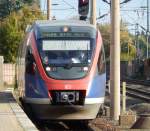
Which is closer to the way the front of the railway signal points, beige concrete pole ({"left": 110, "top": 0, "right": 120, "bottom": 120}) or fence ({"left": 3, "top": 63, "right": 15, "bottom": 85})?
the beige concrete pole

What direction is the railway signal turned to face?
toward the camera

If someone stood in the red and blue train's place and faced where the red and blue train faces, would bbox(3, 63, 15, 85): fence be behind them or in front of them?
behind

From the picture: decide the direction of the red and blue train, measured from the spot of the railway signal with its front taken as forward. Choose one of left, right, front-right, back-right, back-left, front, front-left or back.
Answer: front

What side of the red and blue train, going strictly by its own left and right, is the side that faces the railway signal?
back

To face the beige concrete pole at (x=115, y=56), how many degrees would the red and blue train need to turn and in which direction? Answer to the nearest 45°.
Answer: approximately 135° to its left
